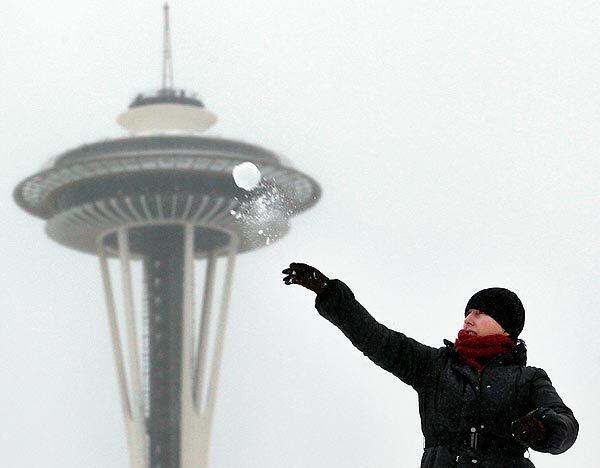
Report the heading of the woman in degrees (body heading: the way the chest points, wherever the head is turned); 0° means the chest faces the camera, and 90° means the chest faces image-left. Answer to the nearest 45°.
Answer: approximately 45°

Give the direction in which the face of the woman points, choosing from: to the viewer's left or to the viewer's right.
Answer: to the viewer's left
